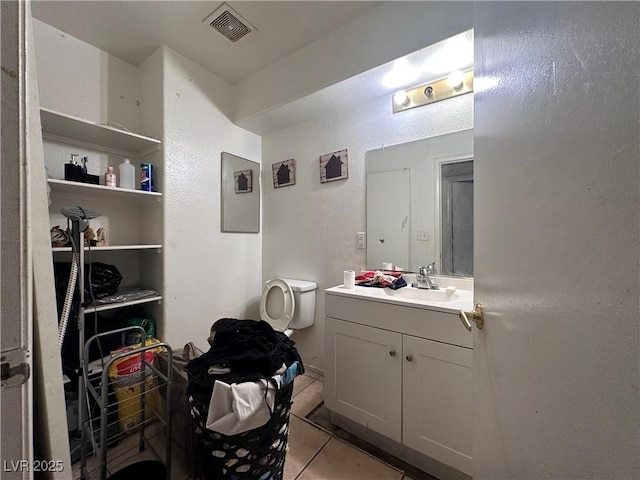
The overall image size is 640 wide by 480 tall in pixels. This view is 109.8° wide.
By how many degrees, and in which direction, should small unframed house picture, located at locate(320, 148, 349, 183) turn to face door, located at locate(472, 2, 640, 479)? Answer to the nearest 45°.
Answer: approximately 45° to its left

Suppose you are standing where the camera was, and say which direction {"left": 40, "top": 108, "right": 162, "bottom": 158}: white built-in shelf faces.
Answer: facing the viewer and to the right of the viewer

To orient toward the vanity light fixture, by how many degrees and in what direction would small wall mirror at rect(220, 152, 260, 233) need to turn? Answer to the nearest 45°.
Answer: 0° — it already faces it

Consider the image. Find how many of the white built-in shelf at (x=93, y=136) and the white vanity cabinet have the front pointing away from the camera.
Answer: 0

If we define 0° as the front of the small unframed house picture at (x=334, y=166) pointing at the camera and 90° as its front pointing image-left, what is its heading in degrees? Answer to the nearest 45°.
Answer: approximately 45°

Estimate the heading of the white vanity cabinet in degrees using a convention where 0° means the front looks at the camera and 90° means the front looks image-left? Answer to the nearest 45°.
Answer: approximately 45°

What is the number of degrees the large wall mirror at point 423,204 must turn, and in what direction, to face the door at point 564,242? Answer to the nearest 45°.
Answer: approximately 45° to its left

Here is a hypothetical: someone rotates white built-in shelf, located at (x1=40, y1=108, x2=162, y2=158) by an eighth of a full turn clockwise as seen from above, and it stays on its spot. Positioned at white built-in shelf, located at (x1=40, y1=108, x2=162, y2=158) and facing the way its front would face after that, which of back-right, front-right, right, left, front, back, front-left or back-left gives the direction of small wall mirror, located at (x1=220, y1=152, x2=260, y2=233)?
left

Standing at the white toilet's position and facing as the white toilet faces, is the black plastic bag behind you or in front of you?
in front

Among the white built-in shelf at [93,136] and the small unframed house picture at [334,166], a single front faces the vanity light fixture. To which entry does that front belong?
the white built-in shelf

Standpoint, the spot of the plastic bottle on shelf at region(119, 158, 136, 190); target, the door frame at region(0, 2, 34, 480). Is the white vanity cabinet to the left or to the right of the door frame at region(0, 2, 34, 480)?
left

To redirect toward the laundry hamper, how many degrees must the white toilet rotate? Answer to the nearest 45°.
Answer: approximately 45° to its left
